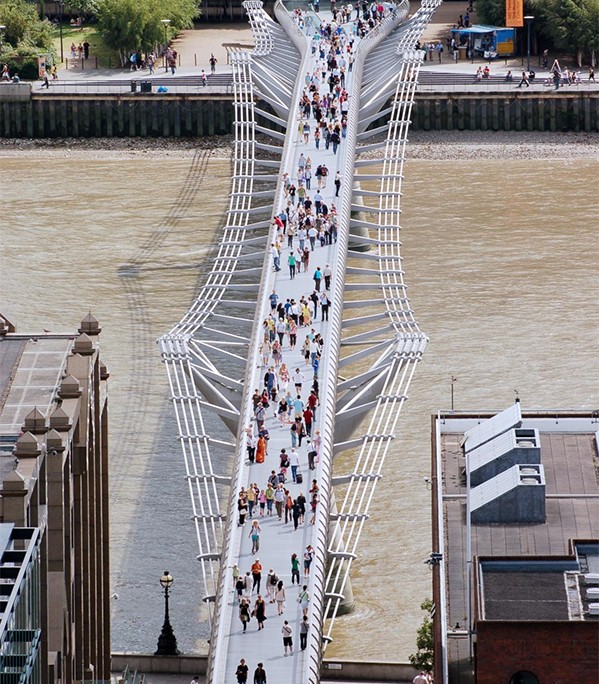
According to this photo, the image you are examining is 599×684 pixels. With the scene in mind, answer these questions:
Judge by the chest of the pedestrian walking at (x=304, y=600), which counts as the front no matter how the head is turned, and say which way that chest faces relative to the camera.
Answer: away from the camera

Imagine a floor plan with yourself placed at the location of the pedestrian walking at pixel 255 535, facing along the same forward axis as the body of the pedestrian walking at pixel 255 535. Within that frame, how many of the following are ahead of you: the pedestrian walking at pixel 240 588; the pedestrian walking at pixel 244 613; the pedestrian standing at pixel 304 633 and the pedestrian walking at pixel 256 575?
4

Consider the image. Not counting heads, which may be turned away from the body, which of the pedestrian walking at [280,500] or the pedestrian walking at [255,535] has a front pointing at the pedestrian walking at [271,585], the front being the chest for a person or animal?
the pedestrian walking at [255,535]

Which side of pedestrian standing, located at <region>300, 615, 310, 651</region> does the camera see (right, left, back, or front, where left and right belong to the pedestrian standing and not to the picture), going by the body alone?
back

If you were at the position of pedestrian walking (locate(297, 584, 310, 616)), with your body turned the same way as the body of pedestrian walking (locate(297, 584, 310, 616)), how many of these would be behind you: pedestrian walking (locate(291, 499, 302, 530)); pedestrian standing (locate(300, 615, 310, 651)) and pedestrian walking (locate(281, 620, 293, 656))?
2

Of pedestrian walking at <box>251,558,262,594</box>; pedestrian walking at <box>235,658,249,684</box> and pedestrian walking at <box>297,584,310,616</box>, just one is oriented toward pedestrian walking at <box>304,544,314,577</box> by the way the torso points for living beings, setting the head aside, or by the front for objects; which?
pedestrian walking at <box>297,584,310,616</box>

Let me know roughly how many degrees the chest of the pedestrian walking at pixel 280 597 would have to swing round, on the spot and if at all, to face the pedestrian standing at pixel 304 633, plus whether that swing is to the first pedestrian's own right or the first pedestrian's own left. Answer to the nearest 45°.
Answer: approximately 180°
